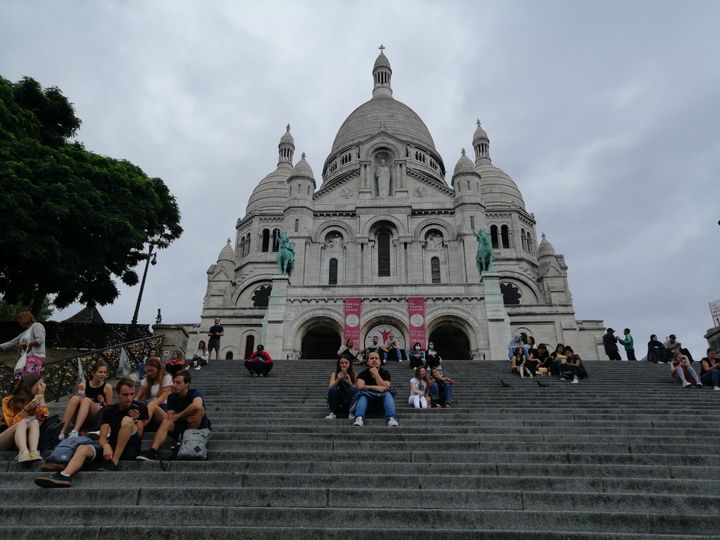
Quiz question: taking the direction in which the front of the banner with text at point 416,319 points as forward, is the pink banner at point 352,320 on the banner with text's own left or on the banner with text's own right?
on the banner with text's own right

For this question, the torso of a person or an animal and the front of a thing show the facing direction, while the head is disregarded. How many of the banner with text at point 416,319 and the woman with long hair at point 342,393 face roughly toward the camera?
2

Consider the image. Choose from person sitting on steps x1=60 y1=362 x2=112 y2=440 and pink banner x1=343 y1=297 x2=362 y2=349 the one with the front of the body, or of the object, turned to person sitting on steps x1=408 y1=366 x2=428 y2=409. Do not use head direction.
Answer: the pink banner

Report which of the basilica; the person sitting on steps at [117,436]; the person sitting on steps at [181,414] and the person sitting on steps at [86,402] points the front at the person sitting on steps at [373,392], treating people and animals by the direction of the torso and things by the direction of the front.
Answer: the basilica

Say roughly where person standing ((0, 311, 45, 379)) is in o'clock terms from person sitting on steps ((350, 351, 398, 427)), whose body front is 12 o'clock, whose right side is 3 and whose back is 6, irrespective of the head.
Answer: The person standing is roughly at 3 o'clock from the person sitting on steps.

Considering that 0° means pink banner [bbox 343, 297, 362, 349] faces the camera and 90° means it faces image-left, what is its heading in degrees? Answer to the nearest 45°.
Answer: approximately 0°
